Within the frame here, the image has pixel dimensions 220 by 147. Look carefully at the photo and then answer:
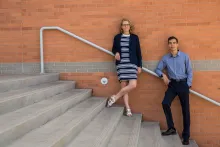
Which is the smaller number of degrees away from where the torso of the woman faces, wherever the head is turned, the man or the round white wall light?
the man

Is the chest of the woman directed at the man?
no

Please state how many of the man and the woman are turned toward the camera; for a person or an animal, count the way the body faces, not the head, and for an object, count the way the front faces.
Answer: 2

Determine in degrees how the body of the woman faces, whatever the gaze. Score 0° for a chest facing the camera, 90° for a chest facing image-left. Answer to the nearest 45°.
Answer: approximately 0°

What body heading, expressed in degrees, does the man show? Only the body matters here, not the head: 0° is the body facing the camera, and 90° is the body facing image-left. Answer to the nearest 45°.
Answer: approximately 0°

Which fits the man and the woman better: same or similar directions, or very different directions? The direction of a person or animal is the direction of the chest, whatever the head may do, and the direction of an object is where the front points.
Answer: same or similar directions

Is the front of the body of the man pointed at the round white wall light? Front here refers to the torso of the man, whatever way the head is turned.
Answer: no

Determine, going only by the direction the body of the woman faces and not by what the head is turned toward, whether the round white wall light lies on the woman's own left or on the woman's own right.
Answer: on the woman's own right

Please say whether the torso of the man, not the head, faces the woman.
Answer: no
